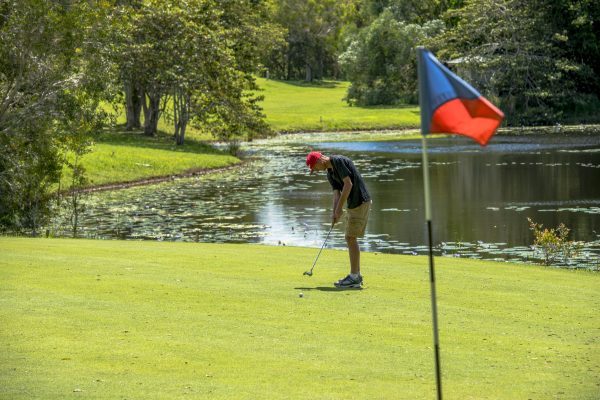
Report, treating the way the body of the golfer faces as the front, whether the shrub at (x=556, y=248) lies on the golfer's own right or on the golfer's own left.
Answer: on the golfer's own right

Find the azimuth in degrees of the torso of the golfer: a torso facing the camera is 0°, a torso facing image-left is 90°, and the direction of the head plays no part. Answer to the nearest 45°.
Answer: approximately 90°
